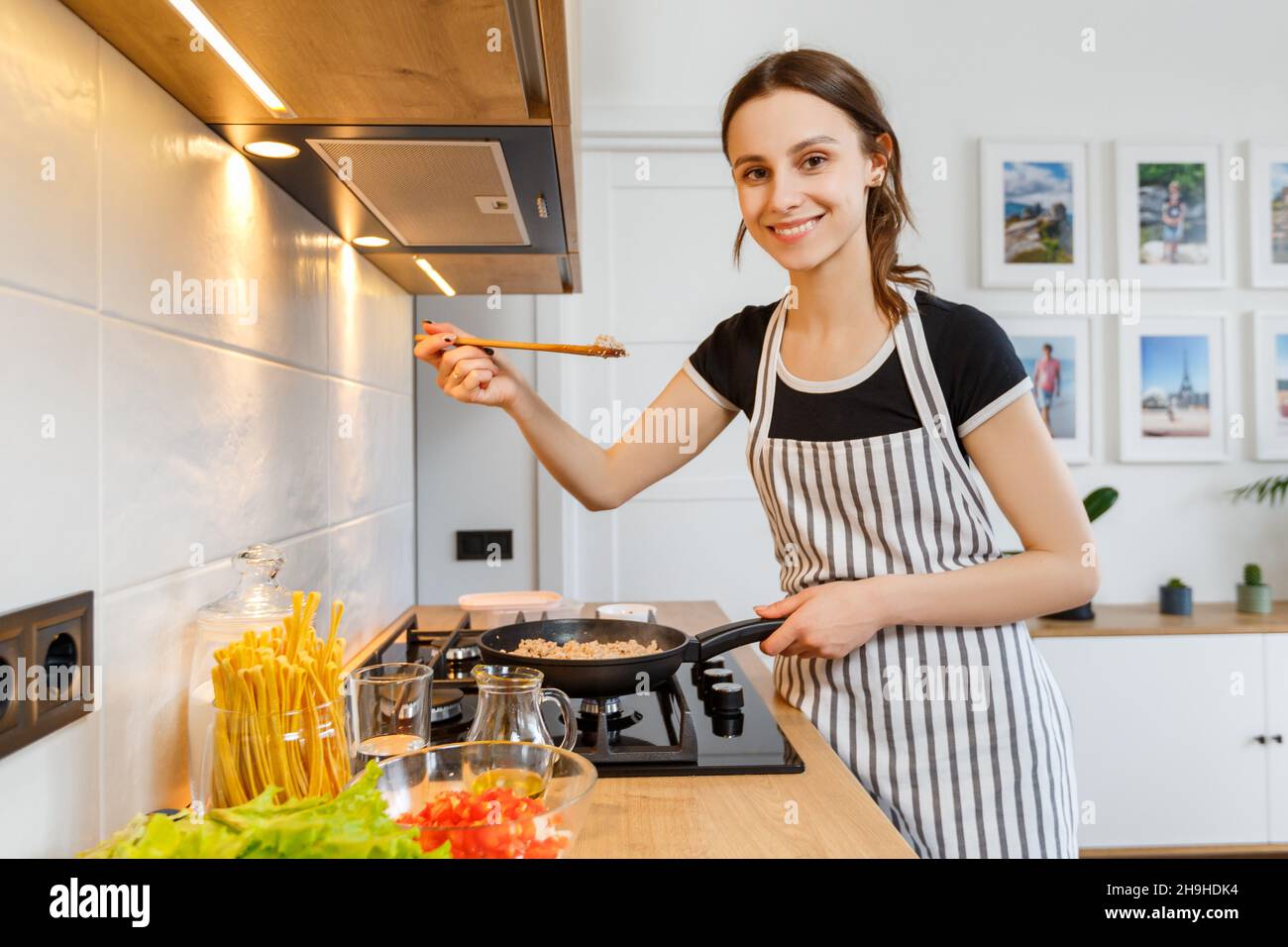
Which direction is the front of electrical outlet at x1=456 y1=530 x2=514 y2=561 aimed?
toward the camera

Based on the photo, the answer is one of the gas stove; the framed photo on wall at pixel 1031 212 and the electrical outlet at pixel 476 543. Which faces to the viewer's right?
the gas stove

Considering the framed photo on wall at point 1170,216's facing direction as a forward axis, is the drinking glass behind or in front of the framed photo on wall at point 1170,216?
in front

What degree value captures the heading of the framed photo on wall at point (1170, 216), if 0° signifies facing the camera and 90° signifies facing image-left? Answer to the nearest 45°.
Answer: approximately 0°

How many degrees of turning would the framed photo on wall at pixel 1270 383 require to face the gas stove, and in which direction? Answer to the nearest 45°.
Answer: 0° — it already faces it

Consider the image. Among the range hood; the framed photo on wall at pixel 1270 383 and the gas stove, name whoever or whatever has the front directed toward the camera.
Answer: the framed photo on wall

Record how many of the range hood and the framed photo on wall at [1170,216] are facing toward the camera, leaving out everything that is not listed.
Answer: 1

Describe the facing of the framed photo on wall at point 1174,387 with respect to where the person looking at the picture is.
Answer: facing the viewer

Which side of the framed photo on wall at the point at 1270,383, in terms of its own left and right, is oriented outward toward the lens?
front

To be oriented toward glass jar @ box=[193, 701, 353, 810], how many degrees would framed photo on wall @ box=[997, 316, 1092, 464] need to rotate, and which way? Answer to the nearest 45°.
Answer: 0° — it already faces it

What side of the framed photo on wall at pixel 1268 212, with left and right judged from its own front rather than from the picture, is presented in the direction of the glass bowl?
front
